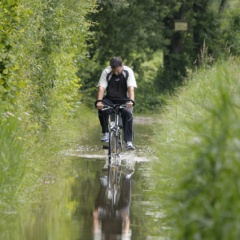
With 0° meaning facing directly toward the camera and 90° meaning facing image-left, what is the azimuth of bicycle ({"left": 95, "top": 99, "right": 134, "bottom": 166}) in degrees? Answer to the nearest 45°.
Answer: approximately 0°

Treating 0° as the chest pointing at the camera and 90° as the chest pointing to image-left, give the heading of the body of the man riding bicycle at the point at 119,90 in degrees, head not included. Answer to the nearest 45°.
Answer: approximately 0°
